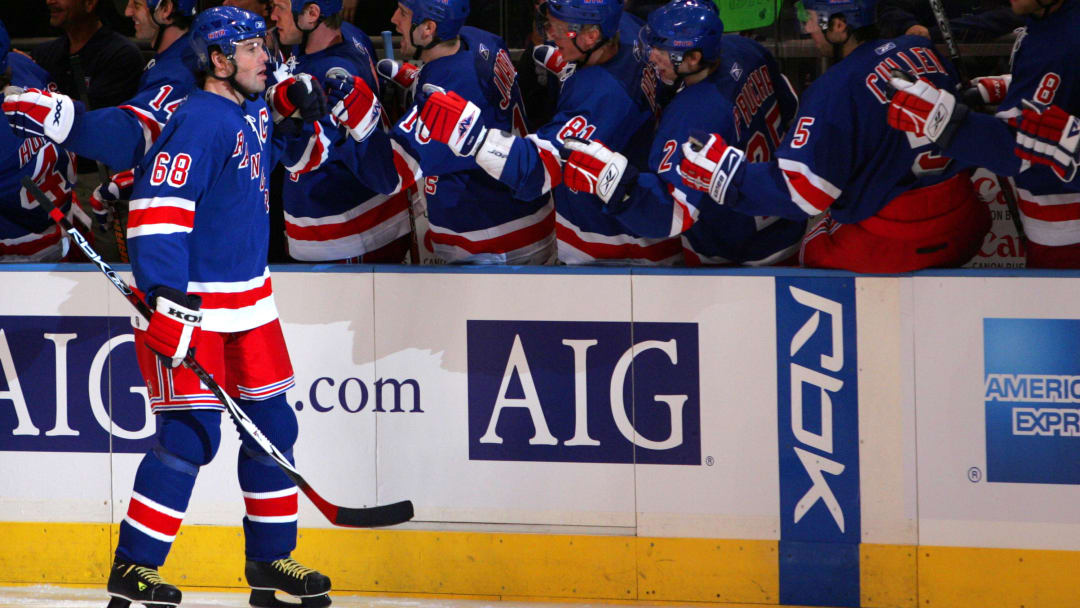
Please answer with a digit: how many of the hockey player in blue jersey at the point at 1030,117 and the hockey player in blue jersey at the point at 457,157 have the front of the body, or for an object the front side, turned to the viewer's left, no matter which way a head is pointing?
2

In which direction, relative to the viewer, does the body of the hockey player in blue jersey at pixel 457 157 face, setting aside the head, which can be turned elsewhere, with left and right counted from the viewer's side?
facing to the left of the viewer

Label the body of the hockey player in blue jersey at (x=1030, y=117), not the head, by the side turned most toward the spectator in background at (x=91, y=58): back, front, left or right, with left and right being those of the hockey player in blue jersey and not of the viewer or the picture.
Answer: front

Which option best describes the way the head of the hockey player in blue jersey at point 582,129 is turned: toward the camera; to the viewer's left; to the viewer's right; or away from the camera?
to the viewer's left

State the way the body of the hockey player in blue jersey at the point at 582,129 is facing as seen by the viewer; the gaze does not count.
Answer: to the viewer's left

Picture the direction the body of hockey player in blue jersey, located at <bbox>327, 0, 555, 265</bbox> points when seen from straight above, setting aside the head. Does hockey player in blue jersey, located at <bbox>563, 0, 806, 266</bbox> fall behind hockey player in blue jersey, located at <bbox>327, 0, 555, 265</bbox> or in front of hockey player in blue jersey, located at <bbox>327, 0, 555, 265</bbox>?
behind

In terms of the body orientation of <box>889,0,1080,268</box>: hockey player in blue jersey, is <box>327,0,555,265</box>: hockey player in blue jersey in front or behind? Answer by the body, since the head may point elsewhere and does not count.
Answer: in front

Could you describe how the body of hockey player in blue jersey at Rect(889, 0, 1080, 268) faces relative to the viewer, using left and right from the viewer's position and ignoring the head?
facing to the left of the viewer

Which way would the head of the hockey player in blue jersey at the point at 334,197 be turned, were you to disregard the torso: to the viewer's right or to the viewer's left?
to the viewer's left

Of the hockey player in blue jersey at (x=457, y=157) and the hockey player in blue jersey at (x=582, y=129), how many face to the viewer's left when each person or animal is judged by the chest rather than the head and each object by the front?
2
